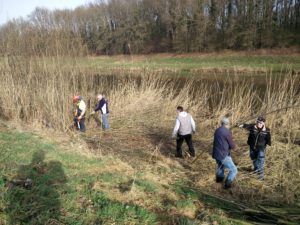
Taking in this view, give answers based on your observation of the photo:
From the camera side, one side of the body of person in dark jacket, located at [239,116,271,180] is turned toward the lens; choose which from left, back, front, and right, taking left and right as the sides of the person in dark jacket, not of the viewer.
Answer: front

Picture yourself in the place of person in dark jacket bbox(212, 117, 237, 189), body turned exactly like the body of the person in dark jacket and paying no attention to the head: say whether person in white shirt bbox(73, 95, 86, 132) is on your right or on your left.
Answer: on your left

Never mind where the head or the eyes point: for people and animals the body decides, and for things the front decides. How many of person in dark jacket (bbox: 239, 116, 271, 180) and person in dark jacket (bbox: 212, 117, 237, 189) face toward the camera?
1

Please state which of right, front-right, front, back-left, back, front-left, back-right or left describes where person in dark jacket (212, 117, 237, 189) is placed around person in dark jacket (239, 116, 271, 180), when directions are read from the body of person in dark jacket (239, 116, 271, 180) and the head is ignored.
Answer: front-right

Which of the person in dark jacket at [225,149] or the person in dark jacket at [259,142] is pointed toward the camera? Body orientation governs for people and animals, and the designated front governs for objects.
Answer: the person in dark jacket at [259,142]

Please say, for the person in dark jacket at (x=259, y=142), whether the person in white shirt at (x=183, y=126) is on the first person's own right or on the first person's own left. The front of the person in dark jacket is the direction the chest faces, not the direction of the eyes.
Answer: on the first person's own right

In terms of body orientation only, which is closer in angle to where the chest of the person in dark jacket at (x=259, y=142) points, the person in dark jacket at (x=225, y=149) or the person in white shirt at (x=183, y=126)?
the person in dark jacket

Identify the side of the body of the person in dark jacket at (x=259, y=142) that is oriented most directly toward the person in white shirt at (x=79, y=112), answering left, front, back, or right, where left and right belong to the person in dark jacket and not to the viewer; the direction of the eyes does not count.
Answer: right

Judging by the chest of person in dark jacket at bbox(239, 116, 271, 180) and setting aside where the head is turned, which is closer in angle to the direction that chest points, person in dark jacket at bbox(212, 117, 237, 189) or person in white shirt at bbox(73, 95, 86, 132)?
the person in dark jacket
